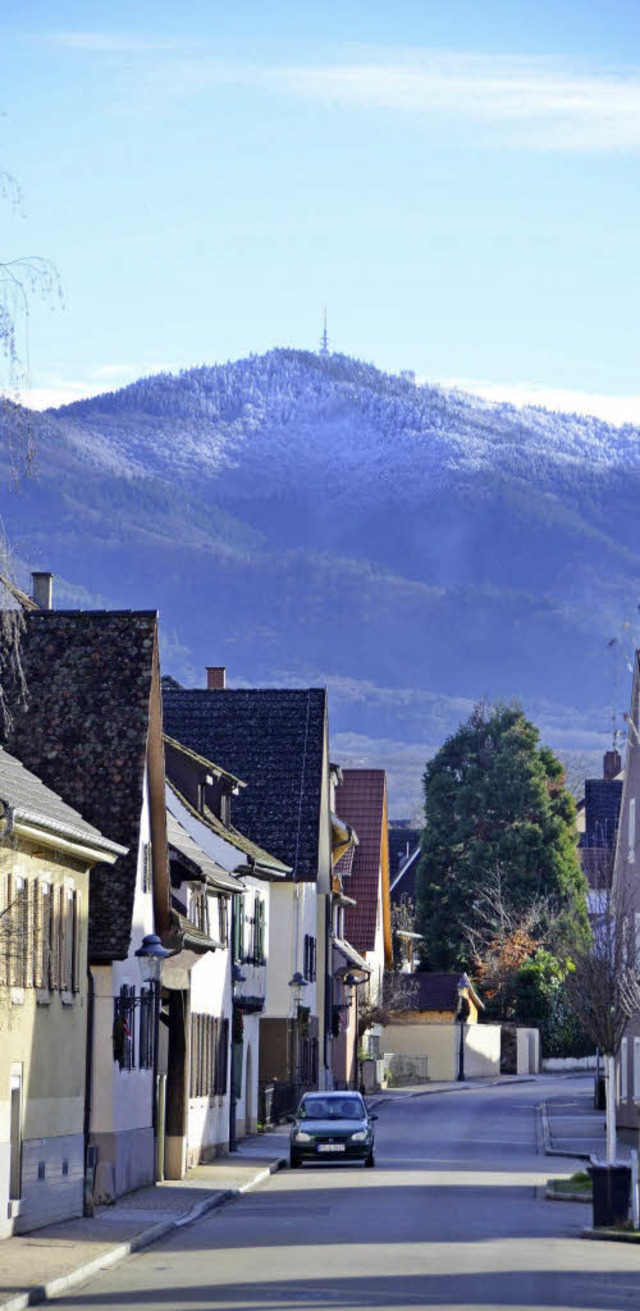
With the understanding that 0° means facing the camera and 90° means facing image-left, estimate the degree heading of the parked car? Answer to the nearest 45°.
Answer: approximately 0°

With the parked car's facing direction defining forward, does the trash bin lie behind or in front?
in front

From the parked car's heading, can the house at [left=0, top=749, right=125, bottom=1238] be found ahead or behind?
ahead
